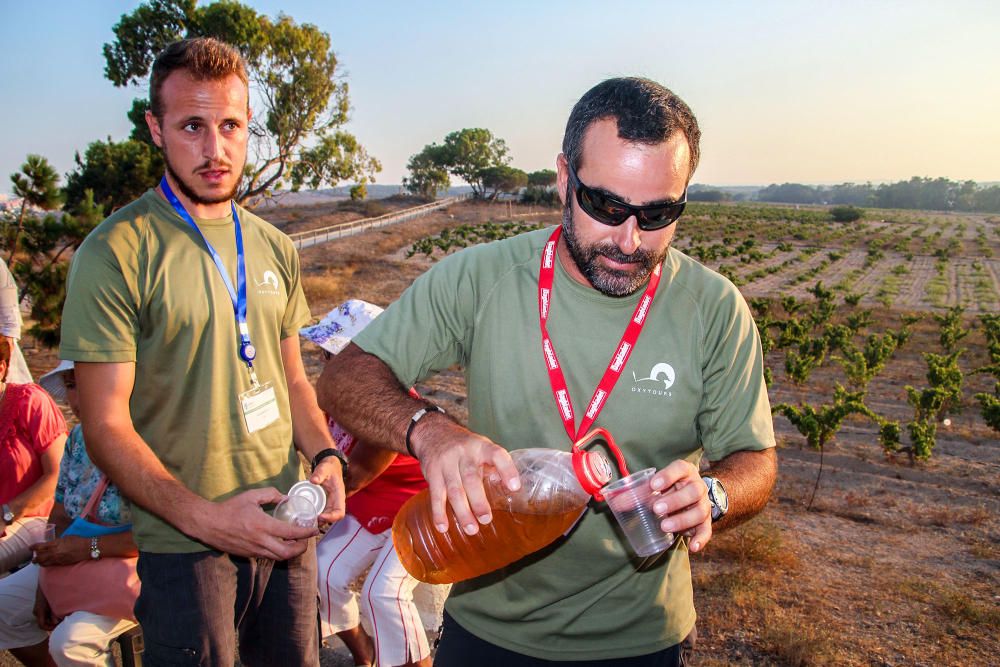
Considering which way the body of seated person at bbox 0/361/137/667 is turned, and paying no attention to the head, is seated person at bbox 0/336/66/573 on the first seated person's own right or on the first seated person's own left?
on the first seated person's own right

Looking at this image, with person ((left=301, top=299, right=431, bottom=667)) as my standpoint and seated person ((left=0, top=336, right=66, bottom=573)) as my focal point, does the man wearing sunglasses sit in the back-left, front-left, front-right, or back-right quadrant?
back-left

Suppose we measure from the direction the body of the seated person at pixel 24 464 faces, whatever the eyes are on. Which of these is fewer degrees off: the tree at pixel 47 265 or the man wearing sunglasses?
the man wearing sunglasses
